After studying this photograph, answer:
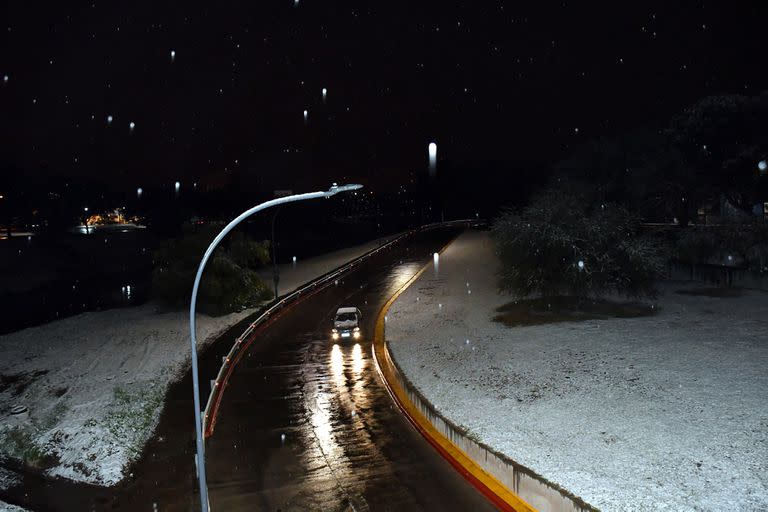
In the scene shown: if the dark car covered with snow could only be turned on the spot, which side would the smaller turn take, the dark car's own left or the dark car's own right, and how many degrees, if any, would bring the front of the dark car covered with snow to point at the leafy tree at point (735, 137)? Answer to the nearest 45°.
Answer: approximately 135° to the dark car's own left

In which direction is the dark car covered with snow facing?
toward the camera

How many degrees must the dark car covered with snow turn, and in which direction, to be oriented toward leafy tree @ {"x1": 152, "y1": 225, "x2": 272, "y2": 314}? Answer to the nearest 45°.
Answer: approximately 135° to its right

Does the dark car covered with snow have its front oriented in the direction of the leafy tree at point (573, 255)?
no

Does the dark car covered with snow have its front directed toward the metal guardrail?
no

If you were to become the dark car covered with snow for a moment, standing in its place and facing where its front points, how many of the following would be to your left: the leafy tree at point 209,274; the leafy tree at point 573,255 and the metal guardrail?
1

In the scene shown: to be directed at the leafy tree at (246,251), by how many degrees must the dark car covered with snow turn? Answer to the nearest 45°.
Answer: approximately 135° to its right

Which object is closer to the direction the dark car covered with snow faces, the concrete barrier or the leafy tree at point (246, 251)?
the concrete barrier

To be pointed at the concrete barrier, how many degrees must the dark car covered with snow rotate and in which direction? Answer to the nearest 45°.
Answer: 0° — it already faces it

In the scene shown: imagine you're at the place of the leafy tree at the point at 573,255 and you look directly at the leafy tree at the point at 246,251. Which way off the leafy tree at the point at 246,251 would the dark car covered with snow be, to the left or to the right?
left
